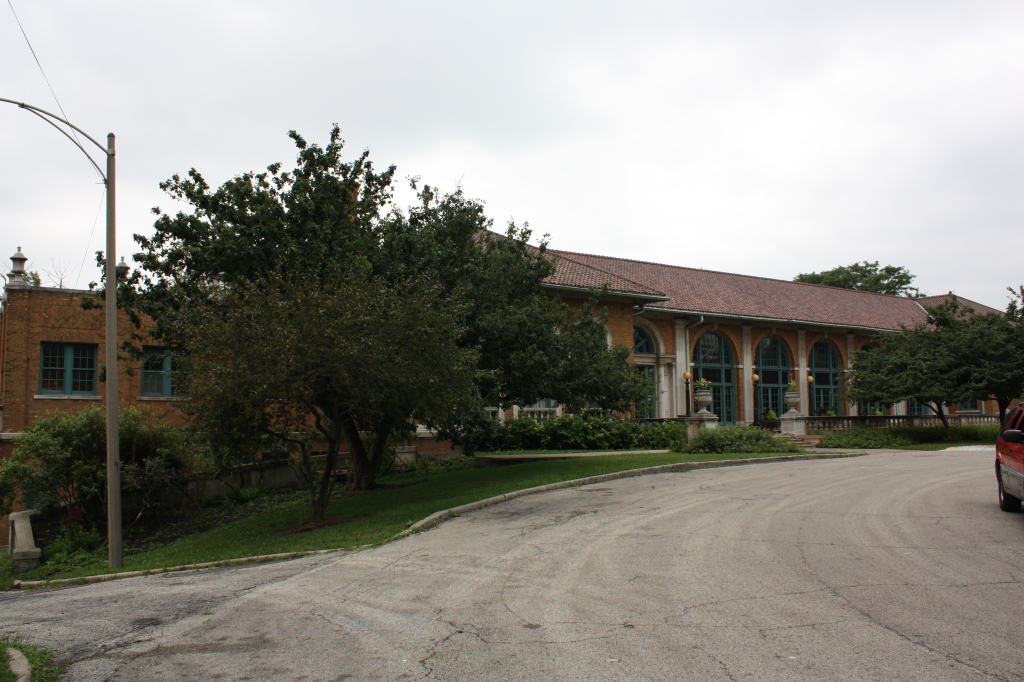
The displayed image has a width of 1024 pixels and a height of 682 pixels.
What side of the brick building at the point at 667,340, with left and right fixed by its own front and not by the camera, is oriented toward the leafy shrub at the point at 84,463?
right

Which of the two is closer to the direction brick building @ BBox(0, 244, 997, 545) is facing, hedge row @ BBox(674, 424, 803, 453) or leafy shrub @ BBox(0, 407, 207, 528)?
the hedge row

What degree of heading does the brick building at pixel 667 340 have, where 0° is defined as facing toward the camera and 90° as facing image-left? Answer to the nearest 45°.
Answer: approximately 315°

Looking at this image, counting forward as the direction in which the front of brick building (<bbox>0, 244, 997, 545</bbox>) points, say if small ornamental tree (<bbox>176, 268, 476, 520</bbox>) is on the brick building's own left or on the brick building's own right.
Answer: on the brick building's own right

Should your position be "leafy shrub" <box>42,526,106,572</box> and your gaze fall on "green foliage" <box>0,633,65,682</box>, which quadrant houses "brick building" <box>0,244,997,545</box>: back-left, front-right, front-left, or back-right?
back-left

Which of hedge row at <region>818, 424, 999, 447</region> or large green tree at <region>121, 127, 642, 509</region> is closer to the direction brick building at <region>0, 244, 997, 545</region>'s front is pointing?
the hedge row
